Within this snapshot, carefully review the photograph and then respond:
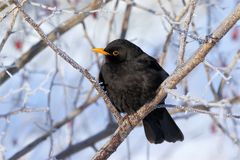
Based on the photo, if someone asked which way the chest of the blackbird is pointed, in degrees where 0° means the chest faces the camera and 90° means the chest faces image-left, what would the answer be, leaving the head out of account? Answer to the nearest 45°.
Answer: approximately 45°
